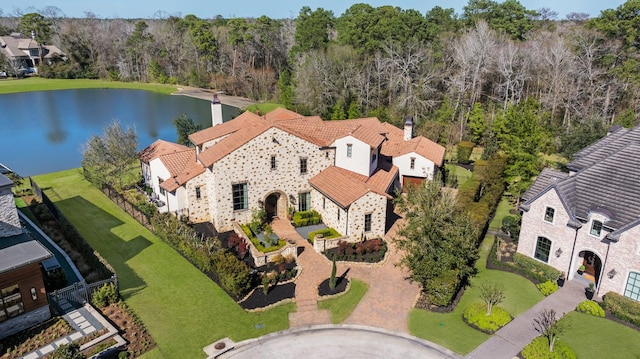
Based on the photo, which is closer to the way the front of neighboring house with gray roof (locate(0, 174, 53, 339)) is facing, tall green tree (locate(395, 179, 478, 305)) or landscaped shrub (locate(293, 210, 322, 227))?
the tall green tree

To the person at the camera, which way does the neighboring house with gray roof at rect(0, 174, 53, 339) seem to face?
facing the viewer and to the right of the viewer

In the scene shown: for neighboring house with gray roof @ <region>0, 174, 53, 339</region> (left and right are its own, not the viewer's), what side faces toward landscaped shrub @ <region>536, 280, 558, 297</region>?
left

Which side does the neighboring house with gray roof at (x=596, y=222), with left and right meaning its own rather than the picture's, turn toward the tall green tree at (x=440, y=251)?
front

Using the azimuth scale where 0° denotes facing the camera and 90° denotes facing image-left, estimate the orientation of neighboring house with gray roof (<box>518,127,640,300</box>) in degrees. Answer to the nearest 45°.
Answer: approximately 45°

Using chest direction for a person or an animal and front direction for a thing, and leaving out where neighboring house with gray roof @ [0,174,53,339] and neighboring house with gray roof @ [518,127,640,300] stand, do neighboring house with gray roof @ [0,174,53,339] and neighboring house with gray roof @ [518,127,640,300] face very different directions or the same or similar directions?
very different directions

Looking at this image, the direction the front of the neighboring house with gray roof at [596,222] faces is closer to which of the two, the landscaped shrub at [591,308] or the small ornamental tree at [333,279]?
the small ornamental tree

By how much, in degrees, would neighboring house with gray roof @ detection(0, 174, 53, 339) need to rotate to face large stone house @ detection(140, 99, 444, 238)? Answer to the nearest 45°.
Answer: approximately 45° to its left

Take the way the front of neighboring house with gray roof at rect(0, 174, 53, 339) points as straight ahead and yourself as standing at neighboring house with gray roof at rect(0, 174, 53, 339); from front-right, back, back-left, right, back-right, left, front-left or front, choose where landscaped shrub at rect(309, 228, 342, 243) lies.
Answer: front-left

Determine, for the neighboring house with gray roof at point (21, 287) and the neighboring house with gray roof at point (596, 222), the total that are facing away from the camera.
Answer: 0

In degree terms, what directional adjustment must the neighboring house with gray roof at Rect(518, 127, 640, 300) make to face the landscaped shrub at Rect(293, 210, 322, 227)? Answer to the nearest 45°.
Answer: approximately 45° to its right

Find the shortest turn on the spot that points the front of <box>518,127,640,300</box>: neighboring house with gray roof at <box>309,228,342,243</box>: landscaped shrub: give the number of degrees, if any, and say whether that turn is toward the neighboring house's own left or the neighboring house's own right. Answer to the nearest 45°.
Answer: approximately 45° to the neighboring house's own right

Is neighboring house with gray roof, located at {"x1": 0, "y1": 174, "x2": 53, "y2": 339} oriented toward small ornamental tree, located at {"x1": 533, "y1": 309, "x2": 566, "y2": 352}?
yes

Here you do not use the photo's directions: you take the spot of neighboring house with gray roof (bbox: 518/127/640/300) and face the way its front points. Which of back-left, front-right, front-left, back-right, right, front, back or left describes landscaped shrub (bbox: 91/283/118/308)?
front

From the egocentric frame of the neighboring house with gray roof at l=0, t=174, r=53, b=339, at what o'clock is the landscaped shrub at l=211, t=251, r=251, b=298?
The landscaped shrub is roughly at 11 o'clock from the neighboring house with gray roof.

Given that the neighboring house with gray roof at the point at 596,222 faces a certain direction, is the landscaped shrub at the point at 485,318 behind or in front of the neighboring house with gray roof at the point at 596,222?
in front

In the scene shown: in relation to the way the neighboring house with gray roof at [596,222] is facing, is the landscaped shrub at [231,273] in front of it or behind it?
in front

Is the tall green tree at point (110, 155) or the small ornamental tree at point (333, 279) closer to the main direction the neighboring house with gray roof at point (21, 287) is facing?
the small ornamental tree

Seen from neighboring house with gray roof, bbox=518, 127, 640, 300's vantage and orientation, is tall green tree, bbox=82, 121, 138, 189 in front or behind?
in front
